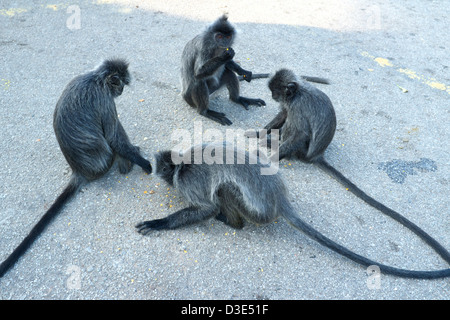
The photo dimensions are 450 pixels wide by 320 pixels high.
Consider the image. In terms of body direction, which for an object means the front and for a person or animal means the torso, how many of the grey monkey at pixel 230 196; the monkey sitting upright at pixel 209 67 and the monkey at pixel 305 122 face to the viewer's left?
2

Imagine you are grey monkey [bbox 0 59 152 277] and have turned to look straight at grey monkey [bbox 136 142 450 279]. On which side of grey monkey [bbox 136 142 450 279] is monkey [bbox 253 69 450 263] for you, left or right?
left

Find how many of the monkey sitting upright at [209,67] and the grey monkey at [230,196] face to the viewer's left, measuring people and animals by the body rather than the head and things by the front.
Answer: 1

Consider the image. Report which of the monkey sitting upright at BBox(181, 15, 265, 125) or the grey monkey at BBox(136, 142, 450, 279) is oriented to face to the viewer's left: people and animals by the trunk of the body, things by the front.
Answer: the grey monkey

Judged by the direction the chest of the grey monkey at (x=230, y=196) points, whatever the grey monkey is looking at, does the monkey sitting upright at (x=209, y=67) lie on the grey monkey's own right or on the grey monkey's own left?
on the grey monkey's own right

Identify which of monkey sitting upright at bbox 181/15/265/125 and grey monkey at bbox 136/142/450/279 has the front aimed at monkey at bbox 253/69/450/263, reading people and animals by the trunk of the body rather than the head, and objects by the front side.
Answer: the monkey sitting upright

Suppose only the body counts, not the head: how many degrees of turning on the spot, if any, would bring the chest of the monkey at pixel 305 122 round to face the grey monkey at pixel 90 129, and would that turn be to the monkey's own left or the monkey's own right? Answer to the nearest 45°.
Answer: approximately 45° to the monkey's own left

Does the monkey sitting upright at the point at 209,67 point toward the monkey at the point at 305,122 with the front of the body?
yes

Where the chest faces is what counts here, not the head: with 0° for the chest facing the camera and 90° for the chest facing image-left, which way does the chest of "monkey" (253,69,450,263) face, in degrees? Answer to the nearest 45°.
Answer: approximately 90°

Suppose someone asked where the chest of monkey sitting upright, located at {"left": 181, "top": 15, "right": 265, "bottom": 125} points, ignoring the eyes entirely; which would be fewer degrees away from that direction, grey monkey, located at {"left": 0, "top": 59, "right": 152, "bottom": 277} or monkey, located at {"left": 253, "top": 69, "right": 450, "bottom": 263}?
the monkey

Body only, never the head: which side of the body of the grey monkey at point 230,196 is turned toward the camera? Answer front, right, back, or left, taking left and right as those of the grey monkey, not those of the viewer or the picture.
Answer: left

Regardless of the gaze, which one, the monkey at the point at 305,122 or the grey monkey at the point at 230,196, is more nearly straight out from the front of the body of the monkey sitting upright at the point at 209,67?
the monkey
